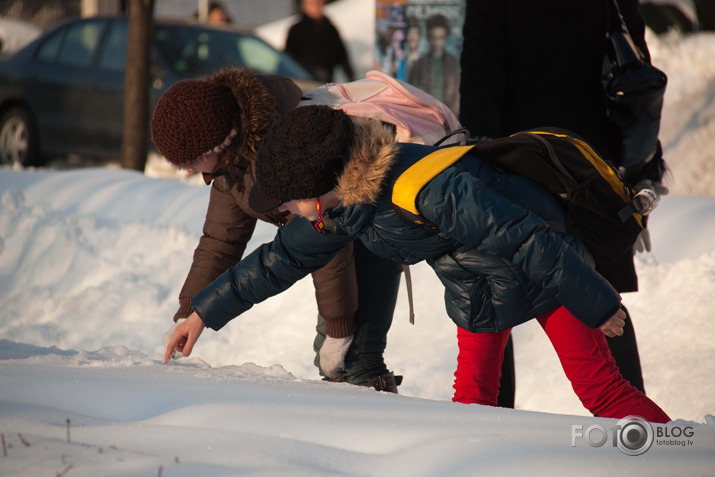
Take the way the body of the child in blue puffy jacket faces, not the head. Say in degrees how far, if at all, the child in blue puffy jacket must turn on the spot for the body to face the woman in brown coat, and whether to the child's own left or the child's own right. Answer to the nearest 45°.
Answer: approximately 45° to the child's own right

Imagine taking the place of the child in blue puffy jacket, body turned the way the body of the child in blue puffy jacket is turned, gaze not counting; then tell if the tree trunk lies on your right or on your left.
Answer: on your right

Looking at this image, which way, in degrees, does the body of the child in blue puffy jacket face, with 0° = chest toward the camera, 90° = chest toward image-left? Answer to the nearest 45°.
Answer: approximately 90°

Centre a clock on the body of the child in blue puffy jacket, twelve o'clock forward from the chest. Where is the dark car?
The dark car is roughly at 2 o'clock from the child in blue puffy jacket.

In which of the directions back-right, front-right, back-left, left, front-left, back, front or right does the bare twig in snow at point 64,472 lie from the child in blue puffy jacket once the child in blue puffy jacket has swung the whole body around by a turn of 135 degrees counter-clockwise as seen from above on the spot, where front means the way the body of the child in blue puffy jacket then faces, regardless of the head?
right

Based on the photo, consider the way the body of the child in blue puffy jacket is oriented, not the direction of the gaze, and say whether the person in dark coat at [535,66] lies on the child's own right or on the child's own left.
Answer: on the child's own right

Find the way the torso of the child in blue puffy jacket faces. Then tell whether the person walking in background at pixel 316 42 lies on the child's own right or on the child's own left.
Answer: on the child's own right

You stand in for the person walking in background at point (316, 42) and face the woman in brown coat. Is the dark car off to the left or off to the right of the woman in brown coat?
right
